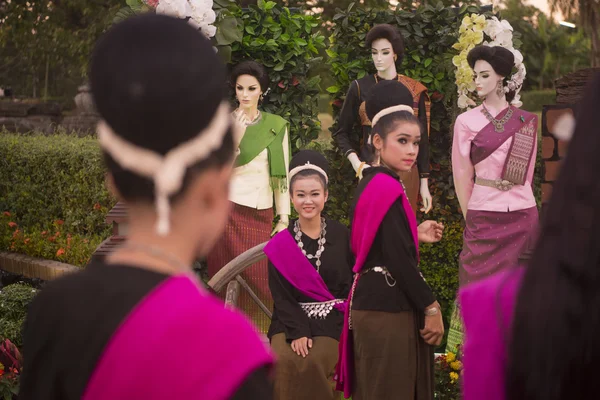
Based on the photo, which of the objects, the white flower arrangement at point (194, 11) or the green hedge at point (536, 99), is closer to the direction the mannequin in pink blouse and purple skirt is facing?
the white flower arrangement

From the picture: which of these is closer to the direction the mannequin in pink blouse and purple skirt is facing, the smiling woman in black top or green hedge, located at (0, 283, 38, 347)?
the smiling woman in black top

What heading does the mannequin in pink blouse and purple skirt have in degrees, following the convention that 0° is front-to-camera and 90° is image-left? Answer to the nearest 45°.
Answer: approximately 0°

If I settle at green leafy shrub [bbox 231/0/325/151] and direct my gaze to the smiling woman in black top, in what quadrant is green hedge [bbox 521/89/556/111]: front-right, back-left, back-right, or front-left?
back-left

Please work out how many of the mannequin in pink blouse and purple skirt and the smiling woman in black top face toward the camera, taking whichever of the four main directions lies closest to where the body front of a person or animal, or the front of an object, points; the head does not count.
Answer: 2

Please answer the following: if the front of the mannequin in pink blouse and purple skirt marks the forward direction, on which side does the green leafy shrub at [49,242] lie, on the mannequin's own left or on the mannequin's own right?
on the mannequin's own right

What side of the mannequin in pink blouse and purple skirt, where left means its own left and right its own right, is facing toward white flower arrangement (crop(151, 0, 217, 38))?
right
